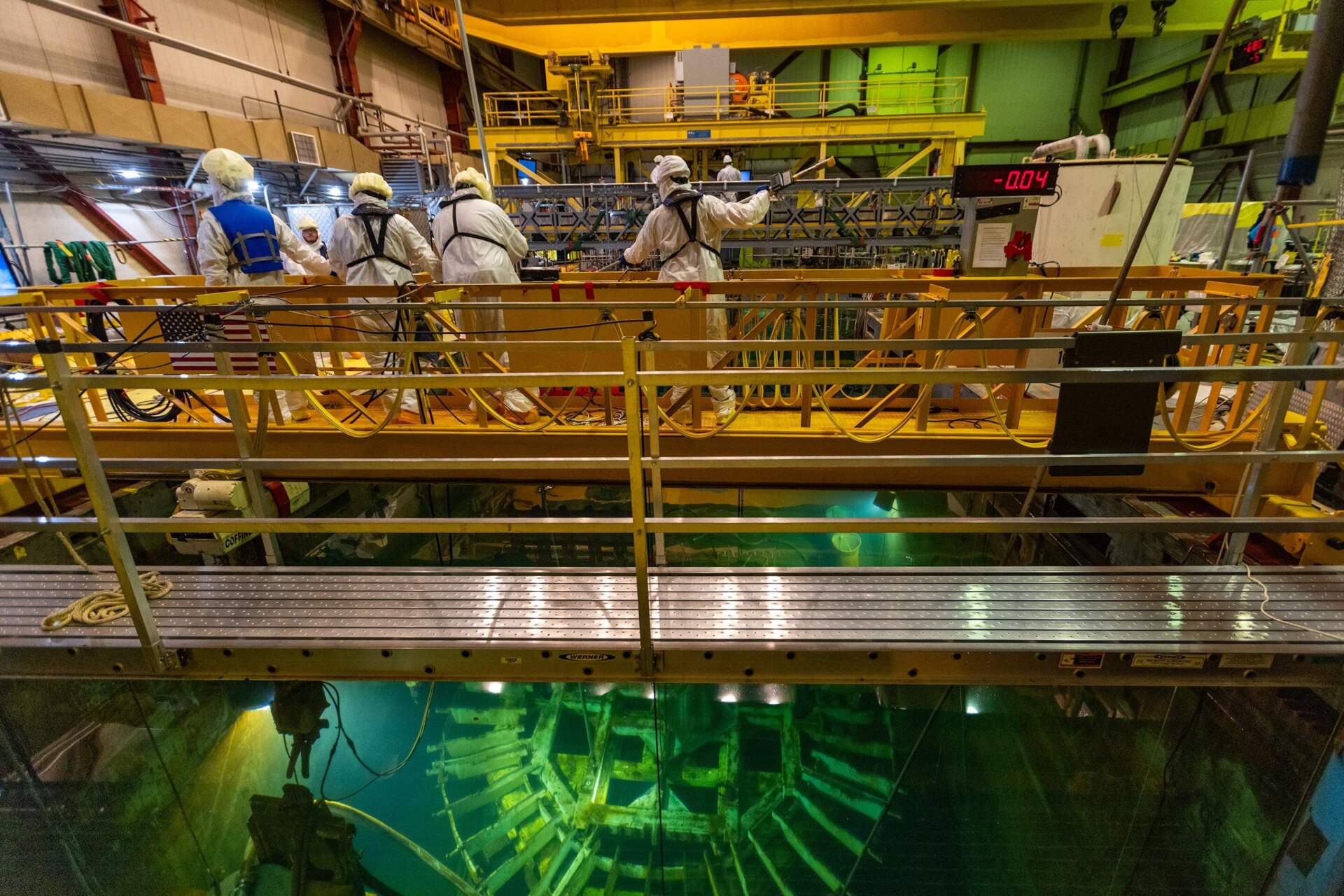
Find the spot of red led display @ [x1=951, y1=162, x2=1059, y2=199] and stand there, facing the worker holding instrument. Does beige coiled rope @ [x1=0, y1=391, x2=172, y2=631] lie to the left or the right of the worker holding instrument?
left

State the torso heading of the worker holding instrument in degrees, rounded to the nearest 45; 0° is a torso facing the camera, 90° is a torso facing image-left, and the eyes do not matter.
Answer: approximately 180°

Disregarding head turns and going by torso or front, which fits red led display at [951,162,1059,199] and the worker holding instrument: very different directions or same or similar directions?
very different directions

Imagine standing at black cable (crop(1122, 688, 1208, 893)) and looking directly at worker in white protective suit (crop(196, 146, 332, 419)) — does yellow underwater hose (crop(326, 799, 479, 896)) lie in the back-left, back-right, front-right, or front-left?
front-left

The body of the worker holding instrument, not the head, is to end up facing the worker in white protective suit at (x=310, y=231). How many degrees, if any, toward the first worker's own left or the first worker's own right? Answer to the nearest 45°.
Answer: approximately 45° to the first worker's own left

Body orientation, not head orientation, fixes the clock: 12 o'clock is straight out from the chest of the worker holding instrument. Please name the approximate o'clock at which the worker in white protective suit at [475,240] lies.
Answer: The worker in white protective suit is roughly at 9 o'clock from the worker holding instrument.

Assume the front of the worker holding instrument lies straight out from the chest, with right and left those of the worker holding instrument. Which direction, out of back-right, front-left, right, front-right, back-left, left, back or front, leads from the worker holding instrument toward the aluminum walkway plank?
back

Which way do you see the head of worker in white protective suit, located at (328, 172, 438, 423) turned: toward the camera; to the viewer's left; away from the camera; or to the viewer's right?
away from the camera

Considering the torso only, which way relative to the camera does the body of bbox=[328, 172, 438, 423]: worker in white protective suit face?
away from the camera

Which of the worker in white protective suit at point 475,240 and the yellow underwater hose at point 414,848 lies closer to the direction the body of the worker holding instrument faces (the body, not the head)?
the worker in white protective suit

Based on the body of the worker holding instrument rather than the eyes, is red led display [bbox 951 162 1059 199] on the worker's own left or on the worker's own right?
on the worker's own right

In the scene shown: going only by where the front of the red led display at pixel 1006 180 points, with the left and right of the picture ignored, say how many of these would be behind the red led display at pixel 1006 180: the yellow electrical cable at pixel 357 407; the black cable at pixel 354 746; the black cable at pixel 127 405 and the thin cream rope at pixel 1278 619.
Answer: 0

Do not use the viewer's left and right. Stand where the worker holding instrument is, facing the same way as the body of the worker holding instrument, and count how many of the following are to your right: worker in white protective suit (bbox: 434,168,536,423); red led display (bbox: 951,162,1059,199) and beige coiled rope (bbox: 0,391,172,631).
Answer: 1

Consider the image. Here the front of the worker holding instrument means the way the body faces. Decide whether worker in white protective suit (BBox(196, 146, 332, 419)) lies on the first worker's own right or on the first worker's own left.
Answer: on the first worker's own left

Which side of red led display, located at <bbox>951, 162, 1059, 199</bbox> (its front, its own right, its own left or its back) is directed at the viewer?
front

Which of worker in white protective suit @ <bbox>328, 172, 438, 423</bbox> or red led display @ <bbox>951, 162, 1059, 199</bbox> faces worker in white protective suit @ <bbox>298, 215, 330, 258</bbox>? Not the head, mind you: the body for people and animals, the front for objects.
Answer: worker in white protective suit @ <bbox>328, 172, 438, 423</bbox>

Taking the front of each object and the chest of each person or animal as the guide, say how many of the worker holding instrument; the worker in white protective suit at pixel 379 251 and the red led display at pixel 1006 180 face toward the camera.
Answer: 1

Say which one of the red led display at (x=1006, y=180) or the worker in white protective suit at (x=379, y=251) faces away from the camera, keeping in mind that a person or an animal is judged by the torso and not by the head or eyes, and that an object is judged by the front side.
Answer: the worker in white protective suit
